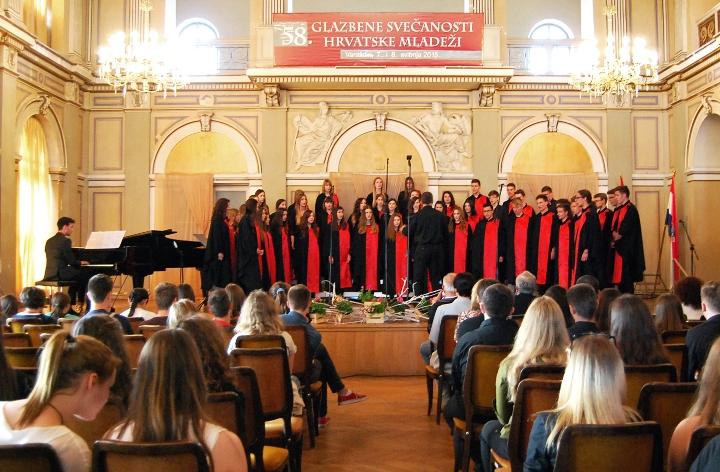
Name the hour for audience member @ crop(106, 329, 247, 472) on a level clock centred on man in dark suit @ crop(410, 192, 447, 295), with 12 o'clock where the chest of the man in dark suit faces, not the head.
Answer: The audience member is roughly at 6 o'clock from the man in dark suit.

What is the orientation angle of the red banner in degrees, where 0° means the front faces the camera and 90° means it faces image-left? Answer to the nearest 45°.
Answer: approximately 0°

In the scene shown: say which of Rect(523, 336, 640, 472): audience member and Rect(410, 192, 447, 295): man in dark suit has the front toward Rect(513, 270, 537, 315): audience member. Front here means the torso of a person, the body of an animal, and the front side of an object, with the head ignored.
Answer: Rect(523, 336, 640, 472): audience member

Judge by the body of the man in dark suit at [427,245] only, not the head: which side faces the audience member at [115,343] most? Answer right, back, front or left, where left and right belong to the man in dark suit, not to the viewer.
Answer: back

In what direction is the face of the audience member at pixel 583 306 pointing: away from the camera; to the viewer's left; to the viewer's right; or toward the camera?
away from the camera

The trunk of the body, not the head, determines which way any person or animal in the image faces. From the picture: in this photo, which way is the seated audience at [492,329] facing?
away from the camera

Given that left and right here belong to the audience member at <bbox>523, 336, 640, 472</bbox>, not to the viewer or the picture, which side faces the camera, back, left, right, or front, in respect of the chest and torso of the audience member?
back

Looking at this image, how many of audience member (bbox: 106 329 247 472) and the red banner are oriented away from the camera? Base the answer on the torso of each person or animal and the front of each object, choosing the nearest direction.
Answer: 1

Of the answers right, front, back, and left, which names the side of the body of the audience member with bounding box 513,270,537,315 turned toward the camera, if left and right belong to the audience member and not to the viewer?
back

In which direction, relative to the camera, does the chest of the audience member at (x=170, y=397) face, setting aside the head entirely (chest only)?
away from the camera

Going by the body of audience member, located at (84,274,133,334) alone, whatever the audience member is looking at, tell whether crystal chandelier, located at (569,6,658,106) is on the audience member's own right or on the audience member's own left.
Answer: on the audience member's own right

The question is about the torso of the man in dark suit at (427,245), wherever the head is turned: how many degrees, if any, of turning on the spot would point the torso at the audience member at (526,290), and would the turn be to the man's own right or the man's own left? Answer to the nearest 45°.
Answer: approximately 180°

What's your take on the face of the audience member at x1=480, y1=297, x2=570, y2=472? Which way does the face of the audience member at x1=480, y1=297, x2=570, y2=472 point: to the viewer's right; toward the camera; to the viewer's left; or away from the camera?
away from the camera

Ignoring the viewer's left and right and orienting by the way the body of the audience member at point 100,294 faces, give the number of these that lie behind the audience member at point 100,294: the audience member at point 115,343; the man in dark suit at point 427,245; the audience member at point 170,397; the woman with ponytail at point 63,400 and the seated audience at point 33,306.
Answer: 3

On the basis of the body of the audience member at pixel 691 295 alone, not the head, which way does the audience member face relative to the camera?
away from the camera

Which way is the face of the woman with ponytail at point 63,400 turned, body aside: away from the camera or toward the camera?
away from the camera

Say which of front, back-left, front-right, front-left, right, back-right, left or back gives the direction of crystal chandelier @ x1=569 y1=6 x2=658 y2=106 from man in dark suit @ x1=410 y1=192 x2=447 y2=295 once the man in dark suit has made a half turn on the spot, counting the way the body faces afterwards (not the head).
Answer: left
